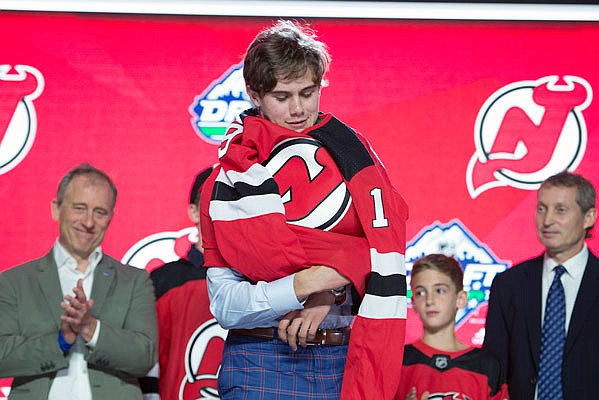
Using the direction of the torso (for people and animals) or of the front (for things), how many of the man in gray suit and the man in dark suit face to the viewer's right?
0

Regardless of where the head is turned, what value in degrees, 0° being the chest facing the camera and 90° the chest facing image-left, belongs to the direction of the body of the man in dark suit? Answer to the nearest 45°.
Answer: approximately 45°

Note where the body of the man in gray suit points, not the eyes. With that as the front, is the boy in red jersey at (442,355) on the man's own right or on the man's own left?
on the man's own left

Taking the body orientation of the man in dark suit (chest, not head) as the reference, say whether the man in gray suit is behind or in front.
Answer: in front

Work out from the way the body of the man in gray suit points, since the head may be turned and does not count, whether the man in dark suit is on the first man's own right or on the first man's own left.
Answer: on the first man's own left

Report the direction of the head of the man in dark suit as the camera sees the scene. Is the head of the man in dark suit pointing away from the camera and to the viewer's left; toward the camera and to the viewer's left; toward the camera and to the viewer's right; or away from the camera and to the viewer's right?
toward the camera and to the viewer's left

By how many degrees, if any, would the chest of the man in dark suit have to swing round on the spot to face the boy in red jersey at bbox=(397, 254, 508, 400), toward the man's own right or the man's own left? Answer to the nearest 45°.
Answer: approximately 45° to the man's own right

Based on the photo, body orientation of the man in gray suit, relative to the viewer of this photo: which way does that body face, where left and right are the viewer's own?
facing the viewer

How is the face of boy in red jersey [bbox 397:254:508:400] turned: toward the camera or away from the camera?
toward the camera
